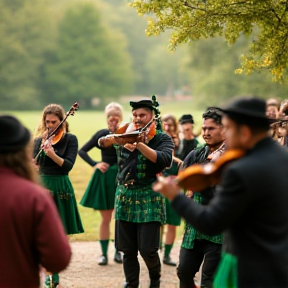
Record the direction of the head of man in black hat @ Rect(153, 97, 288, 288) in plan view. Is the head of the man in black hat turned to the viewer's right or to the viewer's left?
to the viewer's left

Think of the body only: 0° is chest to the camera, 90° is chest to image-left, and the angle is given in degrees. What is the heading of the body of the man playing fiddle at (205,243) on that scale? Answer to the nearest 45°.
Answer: approximately 45°

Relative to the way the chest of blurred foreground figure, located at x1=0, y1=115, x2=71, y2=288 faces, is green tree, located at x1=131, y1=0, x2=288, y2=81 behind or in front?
in front

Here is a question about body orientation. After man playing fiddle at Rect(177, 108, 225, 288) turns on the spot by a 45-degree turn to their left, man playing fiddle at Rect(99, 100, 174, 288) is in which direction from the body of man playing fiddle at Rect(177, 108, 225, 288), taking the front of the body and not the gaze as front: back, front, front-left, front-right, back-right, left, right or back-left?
back-right

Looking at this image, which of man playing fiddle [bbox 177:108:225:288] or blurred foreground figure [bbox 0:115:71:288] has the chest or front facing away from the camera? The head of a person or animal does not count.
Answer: the blurred foreground figure

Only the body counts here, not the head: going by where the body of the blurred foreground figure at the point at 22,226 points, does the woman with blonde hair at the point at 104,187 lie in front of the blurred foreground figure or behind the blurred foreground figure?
in front

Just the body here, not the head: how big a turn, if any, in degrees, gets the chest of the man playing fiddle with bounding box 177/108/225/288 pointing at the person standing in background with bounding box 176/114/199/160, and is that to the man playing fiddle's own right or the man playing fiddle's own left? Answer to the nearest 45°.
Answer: approximately 135° to the man playing fiddle's own right

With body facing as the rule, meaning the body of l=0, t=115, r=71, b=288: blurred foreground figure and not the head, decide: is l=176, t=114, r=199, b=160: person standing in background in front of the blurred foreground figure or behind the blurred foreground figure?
in front

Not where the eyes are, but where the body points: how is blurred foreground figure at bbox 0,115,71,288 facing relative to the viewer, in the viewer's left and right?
facing away from the viewer

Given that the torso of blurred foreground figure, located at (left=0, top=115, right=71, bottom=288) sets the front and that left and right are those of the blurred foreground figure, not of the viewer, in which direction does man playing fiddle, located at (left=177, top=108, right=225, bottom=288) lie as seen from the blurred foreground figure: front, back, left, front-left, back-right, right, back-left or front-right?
front-right

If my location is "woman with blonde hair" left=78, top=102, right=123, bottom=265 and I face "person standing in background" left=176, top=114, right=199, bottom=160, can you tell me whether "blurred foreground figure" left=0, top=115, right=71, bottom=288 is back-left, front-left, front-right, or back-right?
back-right
